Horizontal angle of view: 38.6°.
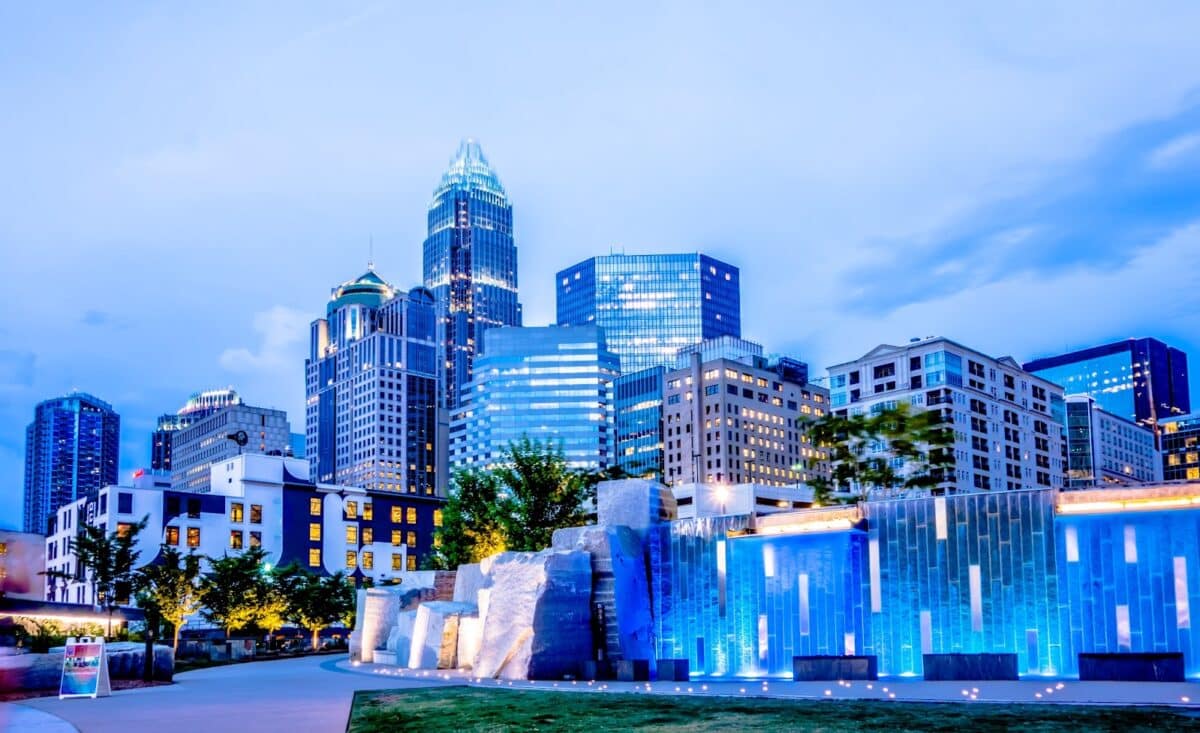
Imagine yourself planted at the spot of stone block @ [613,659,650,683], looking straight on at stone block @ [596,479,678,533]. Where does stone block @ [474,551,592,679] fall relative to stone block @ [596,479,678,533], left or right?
left

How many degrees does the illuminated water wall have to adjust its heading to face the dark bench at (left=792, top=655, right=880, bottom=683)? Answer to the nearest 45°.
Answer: approximately 45° to its right

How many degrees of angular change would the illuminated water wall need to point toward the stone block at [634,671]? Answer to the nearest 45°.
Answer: approximately 90° to its right

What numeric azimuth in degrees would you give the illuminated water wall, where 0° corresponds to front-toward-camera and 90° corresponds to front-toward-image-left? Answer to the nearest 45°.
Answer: approximately 0°

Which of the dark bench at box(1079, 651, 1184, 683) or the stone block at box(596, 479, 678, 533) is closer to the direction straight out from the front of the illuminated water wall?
the dark bench

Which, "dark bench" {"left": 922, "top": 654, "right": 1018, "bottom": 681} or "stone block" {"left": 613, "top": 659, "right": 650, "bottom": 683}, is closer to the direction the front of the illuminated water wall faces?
the dark bench

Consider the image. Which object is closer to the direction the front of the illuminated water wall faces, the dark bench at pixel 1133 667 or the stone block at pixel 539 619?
the dark bench

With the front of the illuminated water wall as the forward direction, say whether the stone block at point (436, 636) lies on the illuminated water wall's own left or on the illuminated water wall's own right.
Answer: on the illuminated water wall's own right

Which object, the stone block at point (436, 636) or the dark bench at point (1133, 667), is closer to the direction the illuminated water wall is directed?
the dark bench

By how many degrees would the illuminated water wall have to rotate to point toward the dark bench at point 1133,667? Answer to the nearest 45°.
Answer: approximately 45° to its left

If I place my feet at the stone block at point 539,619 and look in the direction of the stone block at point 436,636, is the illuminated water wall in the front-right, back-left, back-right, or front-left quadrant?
back-right
